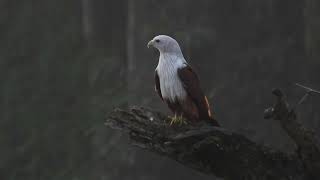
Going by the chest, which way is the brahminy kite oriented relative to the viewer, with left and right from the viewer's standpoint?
facing the viewer and to the left of the viewer
